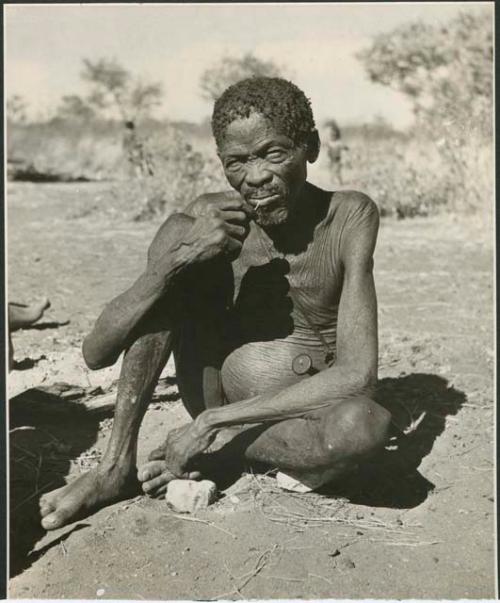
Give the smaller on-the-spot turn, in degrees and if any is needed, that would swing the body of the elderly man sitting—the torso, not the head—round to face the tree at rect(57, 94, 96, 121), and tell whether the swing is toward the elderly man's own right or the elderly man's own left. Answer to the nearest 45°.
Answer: approximately 135° to the elderly man's own right

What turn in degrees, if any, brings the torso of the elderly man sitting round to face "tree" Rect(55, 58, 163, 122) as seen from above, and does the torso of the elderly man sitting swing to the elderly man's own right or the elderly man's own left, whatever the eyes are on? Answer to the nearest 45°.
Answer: approximately 135° to the elderly man's own right

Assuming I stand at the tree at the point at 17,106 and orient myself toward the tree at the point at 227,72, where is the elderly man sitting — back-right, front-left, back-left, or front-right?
front-right

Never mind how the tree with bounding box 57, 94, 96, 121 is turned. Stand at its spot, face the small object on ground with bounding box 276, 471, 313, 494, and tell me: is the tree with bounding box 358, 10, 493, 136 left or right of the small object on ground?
left

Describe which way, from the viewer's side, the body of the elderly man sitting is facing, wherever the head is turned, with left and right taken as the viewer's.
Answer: facing the viewer and to the left of the viewer

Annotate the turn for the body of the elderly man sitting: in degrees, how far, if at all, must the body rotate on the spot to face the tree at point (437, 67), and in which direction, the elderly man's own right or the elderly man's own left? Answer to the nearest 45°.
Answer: approximately 180°

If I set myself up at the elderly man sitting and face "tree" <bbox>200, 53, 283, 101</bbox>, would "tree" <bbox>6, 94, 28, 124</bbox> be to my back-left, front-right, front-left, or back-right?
front-left

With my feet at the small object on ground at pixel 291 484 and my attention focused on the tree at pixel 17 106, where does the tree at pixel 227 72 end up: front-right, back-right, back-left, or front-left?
front-right
